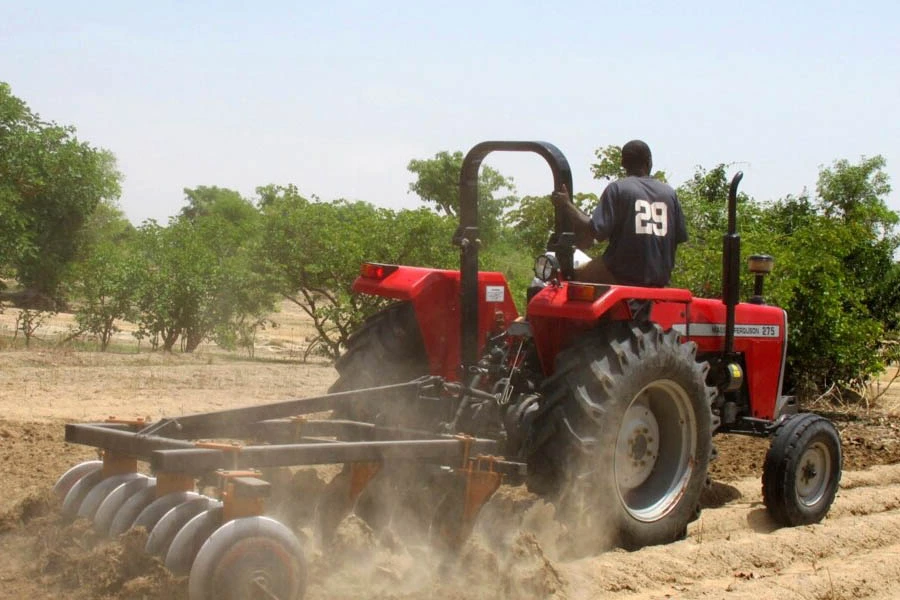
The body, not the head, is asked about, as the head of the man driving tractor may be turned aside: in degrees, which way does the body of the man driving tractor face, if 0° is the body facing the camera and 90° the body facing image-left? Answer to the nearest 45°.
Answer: approximately 135°

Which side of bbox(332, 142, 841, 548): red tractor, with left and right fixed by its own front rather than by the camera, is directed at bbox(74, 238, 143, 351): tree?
left

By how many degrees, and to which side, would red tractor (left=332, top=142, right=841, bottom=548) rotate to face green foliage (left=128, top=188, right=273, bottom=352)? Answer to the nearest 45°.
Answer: approximately 90° to its left

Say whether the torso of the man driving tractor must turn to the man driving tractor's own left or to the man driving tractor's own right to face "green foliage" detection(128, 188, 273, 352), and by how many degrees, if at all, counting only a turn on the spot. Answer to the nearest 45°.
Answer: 0° — they already face it

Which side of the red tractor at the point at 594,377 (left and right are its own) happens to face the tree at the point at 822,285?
front

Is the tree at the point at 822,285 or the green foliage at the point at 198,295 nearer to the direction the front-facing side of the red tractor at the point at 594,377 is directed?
the tree

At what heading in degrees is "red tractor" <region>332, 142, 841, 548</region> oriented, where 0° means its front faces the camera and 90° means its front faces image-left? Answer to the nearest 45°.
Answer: approximately 225°
